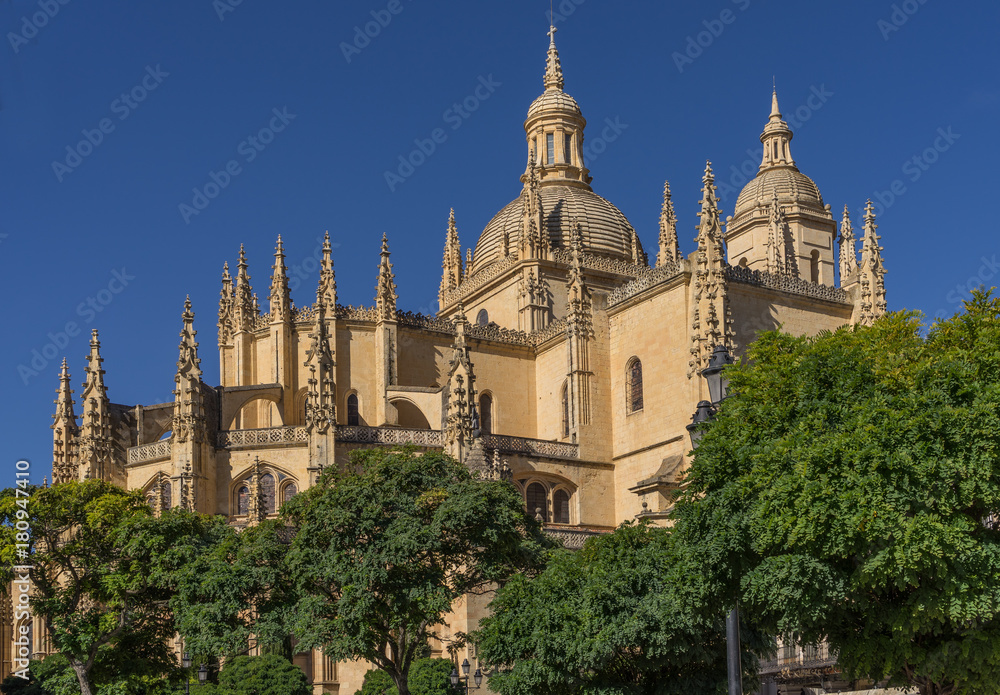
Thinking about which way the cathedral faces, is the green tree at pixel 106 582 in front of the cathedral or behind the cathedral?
behind

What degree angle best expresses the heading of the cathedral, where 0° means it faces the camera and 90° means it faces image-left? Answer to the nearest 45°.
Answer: approximately 225°

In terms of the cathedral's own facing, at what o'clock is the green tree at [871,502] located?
The green tree is roughly at 4 o'clock from the cathedral.

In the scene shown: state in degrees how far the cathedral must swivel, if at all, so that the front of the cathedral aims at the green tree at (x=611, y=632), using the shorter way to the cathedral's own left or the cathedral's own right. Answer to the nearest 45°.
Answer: approximately 135° to the cathedral's own right

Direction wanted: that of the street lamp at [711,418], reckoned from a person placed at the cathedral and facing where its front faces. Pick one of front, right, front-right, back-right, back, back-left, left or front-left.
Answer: back-right

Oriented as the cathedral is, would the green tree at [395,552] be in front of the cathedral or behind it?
behind
